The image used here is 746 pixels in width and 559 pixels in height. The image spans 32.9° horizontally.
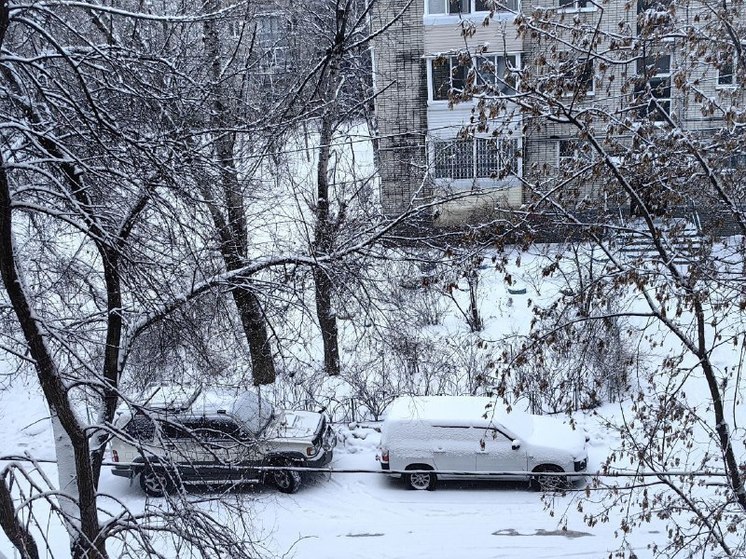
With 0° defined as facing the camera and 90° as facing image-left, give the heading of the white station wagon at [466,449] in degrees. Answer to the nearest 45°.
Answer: approximately 270°

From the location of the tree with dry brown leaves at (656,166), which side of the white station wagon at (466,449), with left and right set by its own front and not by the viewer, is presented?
right
